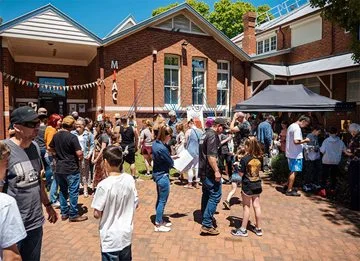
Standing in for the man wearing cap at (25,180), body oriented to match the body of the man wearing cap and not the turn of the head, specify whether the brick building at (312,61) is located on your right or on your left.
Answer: on your left

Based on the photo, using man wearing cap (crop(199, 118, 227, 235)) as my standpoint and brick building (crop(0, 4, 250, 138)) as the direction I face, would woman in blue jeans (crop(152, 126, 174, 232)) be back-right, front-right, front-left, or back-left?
front-left

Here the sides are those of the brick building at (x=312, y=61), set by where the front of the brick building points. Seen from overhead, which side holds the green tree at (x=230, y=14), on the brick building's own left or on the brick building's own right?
on the brick building's own right

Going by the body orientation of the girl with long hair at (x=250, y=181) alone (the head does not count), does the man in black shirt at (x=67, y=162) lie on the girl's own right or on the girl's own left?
on the girl's own left

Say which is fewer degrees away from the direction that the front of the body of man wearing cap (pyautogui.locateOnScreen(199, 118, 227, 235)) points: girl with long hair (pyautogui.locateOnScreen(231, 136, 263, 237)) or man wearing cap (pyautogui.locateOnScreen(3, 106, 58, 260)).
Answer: the girl with long hair

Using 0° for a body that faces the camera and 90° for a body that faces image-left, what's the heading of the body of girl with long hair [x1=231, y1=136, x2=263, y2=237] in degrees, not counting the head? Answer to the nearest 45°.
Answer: approximately 135°

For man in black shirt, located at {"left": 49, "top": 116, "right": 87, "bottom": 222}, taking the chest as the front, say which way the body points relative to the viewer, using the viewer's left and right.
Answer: facing away from the viewer and to the right of the viewer

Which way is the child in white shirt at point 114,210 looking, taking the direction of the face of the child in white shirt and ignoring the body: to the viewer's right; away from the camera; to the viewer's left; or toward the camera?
away from the camera

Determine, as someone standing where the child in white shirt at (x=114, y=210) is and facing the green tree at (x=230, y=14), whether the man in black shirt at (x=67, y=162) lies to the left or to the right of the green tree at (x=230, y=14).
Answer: left
